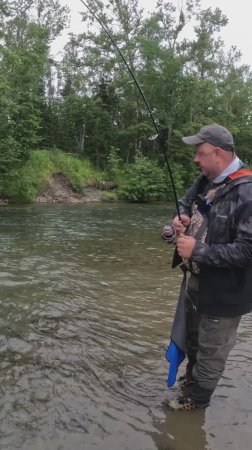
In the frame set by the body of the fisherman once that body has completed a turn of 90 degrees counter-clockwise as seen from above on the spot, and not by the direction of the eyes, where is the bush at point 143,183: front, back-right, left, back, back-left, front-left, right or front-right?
back

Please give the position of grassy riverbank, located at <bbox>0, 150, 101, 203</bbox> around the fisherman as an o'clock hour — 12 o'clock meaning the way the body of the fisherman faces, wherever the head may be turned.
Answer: The grassy riverbank is roughly at 2 o'clock from the fisherman.

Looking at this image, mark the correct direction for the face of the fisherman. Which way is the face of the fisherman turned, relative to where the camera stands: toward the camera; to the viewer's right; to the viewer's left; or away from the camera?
to the viewer's left

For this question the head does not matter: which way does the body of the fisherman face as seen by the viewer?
to the viewer's left
